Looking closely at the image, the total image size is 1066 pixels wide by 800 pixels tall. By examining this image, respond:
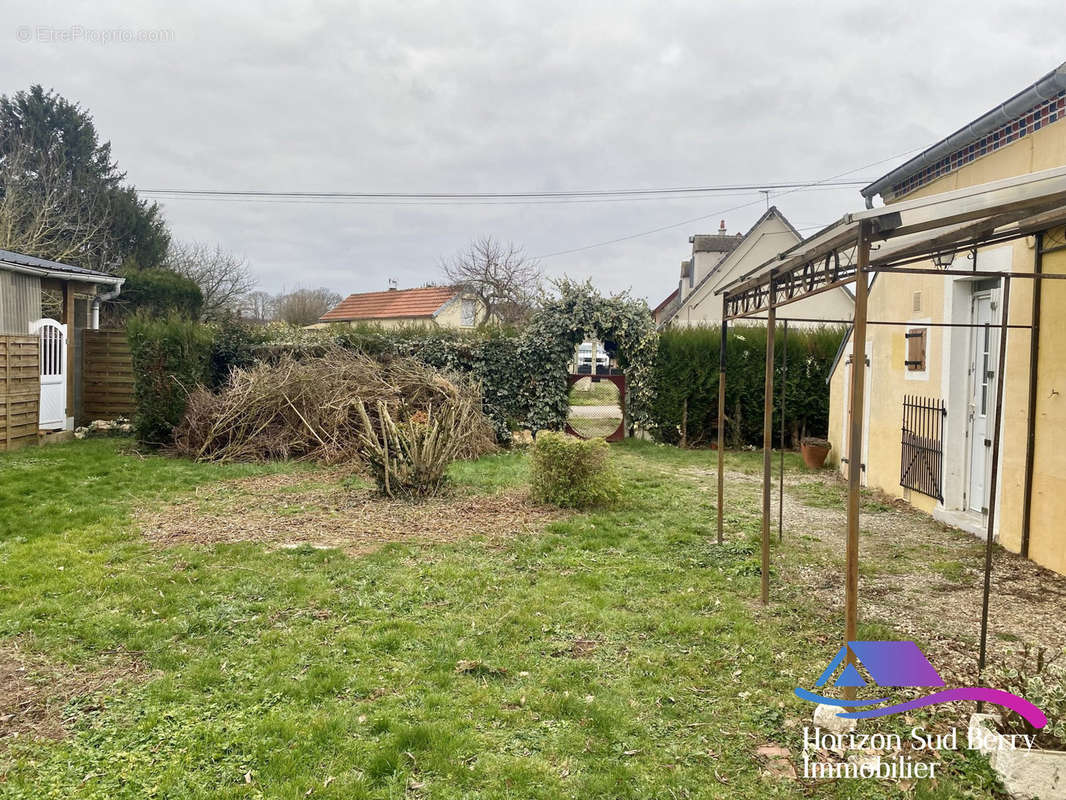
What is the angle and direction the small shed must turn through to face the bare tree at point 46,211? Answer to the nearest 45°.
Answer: approximately 135° to its left

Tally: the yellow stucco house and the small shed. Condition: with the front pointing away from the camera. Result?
0

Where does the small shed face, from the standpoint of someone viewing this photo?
facing the viewer and to the right of the viewer

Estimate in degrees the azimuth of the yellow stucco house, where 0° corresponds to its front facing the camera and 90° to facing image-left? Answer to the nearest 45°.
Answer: approximately 45°

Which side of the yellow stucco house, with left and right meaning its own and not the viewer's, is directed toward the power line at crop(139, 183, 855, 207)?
right

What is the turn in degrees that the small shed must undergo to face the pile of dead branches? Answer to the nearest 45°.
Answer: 0° — it already faces it

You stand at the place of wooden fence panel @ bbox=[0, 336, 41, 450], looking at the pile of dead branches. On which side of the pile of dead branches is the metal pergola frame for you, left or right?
right

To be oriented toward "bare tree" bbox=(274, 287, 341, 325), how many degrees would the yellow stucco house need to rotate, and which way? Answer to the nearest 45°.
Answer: approximately 90° to its right

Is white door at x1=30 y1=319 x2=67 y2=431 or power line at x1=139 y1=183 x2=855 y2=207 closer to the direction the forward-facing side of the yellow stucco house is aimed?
the white door

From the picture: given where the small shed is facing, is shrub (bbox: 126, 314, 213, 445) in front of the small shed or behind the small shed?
in front
